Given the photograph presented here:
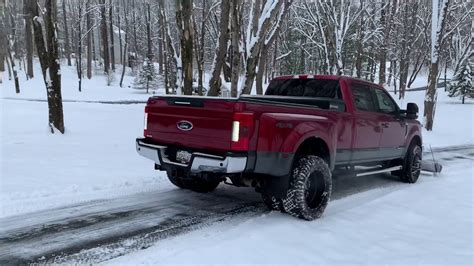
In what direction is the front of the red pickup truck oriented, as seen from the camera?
facing away from the viewer and to the right of the viewer

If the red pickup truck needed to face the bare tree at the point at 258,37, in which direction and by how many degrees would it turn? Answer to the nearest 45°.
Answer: approximately 45° to its left
